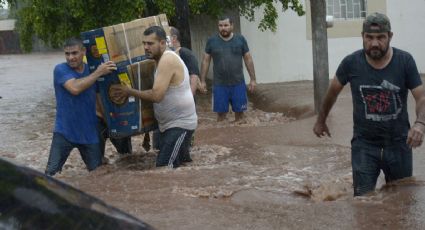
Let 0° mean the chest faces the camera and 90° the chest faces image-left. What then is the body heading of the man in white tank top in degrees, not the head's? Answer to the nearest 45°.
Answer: approximately 90°

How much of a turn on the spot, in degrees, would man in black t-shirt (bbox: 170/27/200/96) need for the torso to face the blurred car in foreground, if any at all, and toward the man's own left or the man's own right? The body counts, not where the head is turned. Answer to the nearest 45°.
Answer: approximately 45° to the man's own left

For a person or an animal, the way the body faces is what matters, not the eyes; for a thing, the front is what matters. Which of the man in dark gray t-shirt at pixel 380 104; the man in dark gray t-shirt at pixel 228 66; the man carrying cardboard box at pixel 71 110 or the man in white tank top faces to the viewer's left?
the man in white tank top

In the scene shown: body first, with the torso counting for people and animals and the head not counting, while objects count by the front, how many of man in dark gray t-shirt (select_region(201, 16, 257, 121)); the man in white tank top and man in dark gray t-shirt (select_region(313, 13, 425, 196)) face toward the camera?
2

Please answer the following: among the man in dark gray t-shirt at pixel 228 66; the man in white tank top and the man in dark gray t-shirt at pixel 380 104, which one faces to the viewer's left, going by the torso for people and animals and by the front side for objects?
the man in white tank top

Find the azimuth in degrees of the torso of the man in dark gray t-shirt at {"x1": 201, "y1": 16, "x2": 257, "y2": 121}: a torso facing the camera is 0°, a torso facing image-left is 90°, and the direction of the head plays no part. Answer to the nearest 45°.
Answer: approximately 0°

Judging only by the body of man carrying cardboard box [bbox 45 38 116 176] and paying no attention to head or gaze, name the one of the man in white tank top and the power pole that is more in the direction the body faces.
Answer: the man in white tank top

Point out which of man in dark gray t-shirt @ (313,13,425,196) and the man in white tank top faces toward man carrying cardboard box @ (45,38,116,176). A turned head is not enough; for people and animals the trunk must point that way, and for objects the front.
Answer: the man in white tank top

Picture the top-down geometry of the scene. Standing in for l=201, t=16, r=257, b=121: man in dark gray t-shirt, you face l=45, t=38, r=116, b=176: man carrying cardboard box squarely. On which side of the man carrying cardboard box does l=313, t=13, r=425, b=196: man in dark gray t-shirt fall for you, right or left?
left

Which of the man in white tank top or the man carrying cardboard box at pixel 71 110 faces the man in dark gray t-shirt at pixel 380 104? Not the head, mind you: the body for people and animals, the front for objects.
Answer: the man carrying cardboard box

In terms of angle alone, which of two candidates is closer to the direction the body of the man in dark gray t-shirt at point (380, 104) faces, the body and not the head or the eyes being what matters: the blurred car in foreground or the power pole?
the blurred car in foreground

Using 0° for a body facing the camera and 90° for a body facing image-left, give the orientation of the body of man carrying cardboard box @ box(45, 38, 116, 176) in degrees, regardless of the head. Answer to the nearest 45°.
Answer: approximately 315°
